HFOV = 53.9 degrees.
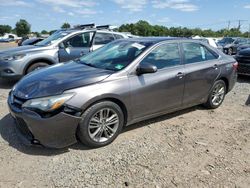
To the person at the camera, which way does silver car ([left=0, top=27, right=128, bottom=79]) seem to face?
facing the viewer and to the left of the viewer

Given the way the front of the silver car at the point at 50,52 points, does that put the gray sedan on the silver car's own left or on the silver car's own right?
on the silver car's own left

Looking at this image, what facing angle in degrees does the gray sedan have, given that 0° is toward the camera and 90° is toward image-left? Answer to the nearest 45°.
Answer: approximately 45°

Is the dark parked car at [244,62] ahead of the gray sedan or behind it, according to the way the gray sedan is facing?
behind

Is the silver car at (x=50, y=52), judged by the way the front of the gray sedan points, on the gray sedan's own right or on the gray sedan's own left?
on the gray sedan's own right

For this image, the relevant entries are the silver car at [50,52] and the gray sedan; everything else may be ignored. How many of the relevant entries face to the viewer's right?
0

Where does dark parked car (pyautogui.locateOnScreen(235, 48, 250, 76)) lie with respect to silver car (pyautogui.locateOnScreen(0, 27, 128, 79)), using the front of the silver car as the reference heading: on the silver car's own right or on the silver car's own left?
on the silver car's own left

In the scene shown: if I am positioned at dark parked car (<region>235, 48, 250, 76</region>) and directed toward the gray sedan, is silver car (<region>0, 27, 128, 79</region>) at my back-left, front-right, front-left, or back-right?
front-right
